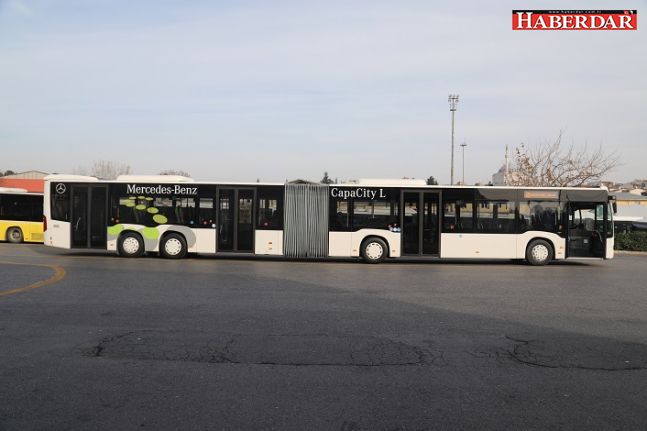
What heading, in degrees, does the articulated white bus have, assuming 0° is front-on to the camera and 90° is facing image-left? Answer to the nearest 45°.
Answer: approximately 270°
